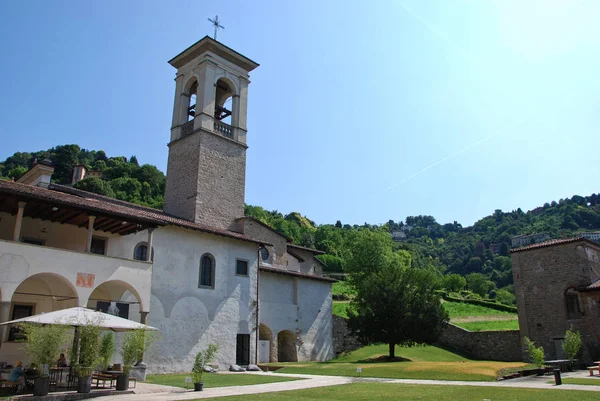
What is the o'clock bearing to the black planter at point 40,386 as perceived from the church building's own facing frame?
The black planter is roughly at 2 o'clock from the church building.

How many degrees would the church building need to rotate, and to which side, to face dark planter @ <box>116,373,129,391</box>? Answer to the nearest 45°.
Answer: approximately 45° to its right

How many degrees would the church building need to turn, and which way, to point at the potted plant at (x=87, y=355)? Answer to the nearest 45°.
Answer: approximately 45° to its right

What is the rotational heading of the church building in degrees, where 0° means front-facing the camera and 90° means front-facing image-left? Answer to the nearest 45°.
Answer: approximately 315°

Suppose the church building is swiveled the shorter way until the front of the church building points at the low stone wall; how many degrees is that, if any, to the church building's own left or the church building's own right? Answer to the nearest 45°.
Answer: approximately 45° to the church building's own left

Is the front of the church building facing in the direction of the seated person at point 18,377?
no

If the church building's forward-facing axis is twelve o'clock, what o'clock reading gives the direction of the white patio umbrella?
The white patio umbrella is roughly at 2 o'clock from the church building.

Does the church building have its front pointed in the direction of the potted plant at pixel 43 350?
no

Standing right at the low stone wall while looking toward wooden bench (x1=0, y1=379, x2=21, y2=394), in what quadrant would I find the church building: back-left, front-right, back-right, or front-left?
front-right

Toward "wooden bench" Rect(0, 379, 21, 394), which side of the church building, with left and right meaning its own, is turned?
right

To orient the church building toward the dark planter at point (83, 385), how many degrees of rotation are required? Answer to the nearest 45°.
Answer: approximately 45° to its right
